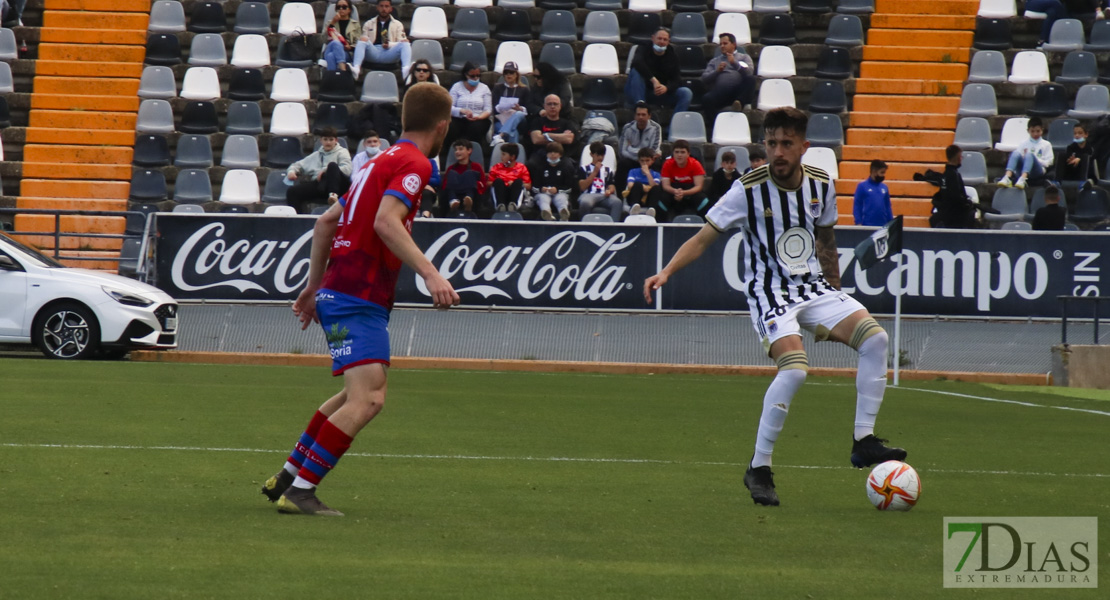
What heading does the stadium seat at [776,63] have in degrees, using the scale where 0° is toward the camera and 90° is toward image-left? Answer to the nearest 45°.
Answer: approximately 0°

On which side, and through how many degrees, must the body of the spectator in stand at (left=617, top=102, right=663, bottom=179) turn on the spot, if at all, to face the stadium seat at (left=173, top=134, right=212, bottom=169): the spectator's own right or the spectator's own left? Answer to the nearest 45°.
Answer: approximately 90° to the spectator's own right

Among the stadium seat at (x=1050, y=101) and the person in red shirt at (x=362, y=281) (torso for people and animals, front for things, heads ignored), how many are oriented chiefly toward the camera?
1

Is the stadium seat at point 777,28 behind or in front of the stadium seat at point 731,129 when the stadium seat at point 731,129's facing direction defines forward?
behind

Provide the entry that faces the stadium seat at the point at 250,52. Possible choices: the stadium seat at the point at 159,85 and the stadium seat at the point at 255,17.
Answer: the stadium seat at the point at 255,17

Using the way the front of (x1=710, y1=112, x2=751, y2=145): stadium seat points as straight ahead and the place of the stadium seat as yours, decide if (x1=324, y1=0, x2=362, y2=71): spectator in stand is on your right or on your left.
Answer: on your right

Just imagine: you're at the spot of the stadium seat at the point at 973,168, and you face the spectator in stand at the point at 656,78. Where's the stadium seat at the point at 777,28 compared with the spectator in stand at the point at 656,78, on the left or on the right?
right

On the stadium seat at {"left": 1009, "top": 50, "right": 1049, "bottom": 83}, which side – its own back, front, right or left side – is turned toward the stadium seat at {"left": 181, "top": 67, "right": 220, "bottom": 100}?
right

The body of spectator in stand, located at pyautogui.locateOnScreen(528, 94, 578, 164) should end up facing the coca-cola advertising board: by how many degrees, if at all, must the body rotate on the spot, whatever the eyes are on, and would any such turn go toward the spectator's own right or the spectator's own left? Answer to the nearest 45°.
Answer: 0° — they already face it
